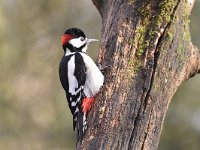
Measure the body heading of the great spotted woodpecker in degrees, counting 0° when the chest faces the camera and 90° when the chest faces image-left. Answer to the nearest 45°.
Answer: approximately 270°
